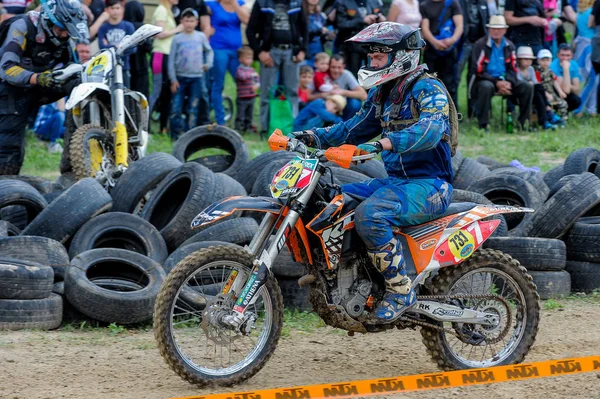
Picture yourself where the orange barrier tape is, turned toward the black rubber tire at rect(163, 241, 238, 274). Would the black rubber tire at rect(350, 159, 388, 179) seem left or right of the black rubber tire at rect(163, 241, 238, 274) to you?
right

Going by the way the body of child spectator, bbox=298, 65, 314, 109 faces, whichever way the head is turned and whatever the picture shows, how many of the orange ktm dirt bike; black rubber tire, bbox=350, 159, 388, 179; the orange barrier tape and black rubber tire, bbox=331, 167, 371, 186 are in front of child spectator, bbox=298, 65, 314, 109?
4

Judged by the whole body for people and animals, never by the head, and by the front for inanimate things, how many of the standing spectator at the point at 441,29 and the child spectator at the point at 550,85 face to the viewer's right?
0

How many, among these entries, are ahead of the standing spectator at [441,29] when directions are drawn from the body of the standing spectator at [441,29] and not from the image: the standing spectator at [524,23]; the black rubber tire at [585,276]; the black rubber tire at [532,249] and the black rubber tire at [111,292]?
3
